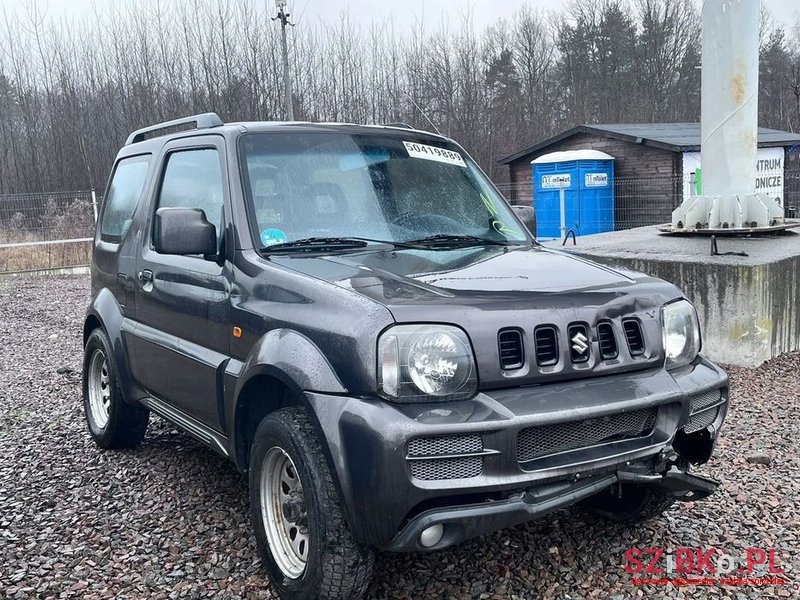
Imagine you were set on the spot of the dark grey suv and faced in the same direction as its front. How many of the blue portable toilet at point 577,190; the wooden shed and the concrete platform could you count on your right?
0

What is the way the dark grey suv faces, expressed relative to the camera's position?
facing the viewer and to the right of the viewer

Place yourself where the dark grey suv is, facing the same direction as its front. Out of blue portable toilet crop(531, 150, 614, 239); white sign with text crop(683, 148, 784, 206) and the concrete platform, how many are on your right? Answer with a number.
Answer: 0

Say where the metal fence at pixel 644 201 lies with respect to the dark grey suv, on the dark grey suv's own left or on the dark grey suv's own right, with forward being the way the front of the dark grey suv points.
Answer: on the dark grey suv's own left

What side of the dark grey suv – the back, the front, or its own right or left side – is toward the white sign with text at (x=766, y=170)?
left

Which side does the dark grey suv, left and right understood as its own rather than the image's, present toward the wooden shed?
left

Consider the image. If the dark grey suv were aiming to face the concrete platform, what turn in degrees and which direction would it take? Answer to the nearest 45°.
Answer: approximately 90° to its left

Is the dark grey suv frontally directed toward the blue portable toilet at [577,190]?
no

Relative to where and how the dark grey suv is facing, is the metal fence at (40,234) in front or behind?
behind
